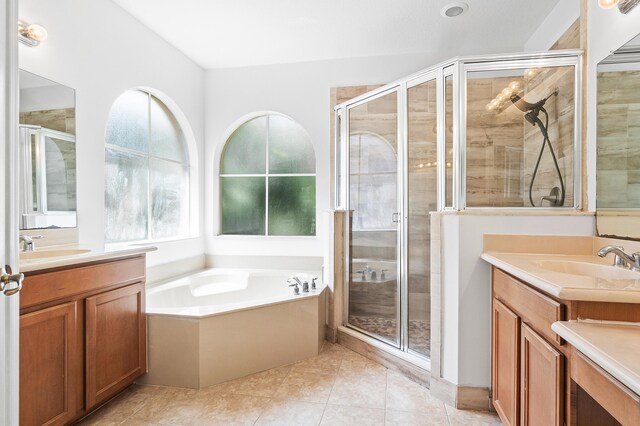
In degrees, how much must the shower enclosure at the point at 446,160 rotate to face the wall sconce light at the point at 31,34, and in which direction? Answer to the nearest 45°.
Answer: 0° — it already faces it

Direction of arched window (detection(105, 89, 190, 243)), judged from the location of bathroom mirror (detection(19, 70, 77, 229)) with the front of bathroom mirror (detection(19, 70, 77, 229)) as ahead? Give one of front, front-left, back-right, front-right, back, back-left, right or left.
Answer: left

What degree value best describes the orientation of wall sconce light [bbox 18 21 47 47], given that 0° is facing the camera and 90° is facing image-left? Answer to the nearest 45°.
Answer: approximately 315°

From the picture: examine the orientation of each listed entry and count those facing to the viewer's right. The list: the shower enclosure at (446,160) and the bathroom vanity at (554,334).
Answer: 0

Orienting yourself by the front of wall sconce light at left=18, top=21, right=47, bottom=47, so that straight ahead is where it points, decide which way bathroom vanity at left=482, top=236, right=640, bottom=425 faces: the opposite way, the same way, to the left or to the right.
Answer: the opposite way

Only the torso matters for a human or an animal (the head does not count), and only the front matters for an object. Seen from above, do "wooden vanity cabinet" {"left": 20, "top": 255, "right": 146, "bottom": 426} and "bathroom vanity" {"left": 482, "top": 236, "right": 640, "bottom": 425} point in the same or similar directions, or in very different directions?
very different directions

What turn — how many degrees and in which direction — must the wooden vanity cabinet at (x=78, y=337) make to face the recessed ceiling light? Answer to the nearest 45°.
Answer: approximately 45° to its left

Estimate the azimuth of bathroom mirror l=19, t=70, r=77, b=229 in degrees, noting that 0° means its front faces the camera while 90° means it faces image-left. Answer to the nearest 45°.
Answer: approximately 315°

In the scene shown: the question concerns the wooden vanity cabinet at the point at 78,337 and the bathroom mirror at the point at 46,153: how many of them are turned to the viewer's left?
0

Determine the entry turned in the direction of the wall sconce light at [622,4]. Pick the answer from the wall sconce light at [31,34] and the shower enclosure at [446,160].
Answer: the wall sconce light at [31,34]

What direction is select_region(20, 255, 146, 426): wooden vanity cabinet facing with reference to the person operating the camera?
facing the viewer and to the right of the viewer

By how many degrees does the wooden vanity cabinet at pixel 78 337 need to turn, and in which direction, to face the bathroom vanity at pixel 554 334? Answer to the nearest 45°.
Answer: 0° — it already faces it
